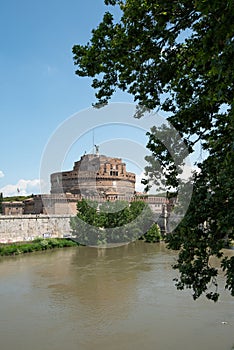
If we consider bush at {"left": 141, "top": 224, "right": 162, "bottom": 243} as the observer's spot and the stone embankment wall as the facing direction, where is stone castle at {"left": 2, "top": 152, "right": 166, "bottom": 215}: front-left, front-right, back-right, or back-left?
front-right

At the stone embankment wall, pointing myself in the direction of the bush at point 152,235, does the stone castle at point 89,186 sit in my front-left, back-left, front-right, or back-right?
front-left

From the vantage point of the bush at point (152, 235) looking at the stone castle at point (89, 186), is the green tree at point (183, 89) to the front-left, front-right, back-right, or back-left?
back-left

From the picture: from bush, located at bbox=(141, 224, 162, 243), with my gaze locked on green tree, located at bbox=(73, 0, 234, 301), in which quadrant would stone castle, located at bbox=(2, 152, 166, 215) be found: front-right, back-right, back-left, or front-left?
back-right

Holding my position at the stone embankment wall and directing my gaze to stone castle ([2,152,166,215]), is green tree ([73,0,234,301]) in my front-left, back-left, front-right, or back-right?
back-right
